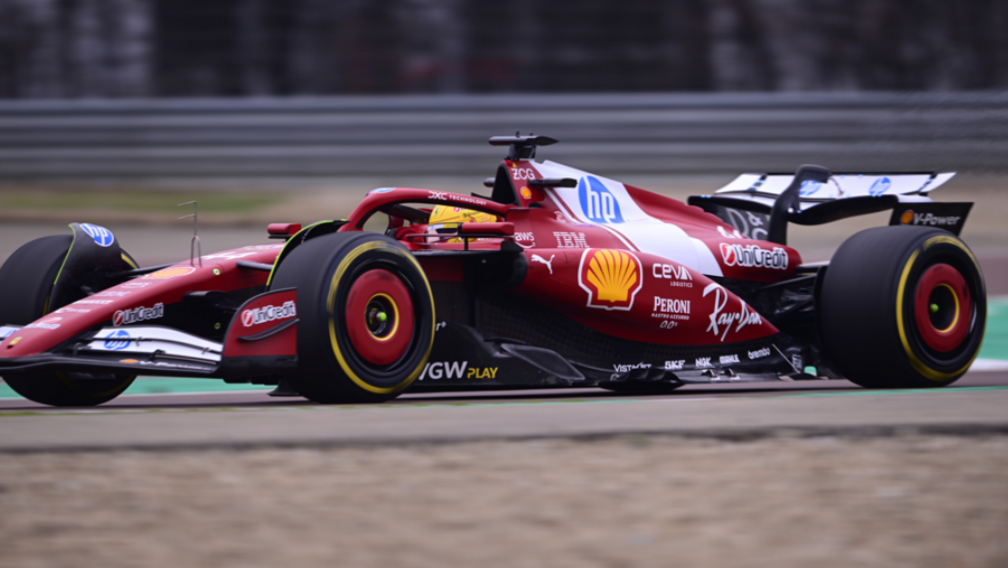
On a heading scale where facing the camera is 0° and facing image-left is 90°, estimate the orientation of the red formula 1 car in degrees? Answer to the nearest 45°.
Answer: approximately 45°
